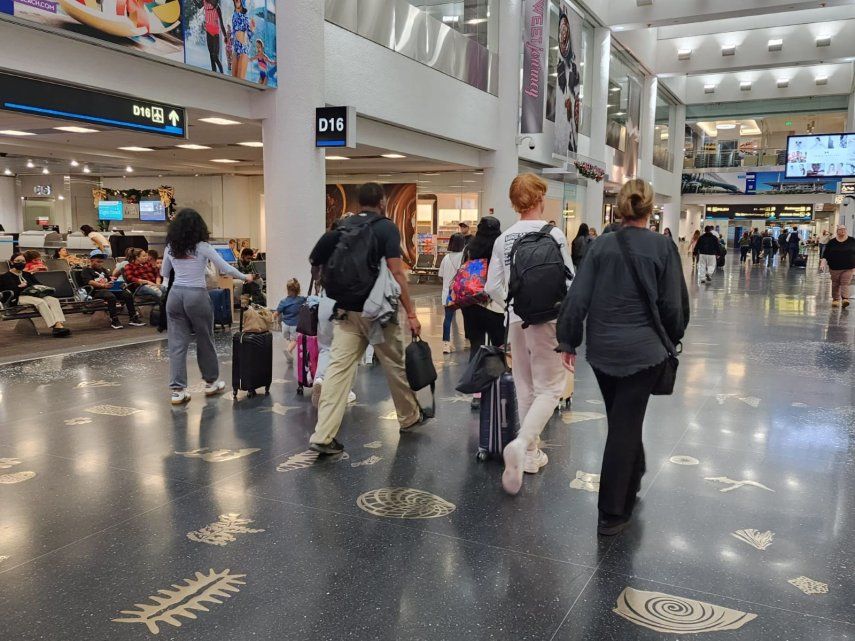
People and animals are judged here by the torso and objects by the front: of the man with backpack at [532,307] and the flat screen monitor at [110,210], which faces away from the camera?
the man with backpack

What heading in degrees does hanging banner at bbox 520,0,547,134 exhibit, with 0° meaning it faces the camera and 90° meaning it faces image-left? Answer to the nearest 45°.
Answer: approximately 0°

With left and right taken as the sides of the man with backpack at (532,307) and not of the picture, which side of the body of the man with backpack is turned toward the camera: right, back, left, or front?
back

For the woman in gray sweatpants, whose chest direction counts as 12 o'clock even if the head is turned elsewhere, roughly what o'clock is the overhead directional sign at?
The overhead directional sign is roughly at 10 o'clock from the woman in gray sweatpants.

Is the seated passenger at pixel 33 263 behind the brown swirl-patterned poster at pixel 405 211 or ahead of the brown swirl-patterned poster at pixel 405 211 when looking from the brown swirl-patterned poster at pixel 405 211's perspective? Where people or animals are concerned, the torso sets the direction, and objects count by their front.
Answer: ahead

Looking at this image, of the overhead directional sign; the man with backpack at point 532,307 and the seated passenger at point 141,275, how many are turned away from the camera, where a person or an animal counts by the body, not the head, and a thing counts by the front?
1

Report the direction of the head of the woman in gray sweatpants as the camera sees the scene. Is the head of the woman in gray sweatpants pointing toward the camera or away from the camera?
away from the camera

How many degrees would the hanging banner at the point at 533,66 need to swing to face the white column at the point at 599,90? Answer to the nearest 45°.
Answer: approximately 180°

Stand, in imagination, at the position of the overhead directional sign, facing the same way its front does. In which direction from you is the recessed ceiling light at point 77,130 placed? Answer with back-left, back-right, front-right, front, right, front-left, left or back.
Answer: back-left
